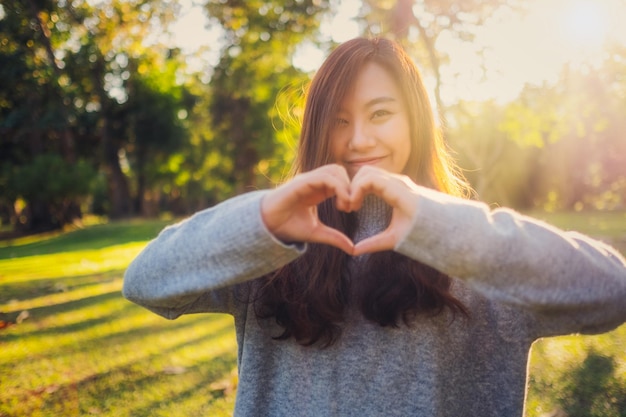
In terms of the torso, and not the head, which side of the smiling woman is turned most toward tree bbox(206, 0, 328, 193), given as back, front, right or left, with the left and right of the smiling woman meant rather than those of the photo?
back

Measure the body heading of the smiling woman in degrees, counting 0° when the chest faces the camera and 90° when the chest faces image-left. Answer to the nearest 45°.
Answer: approximately 0°
